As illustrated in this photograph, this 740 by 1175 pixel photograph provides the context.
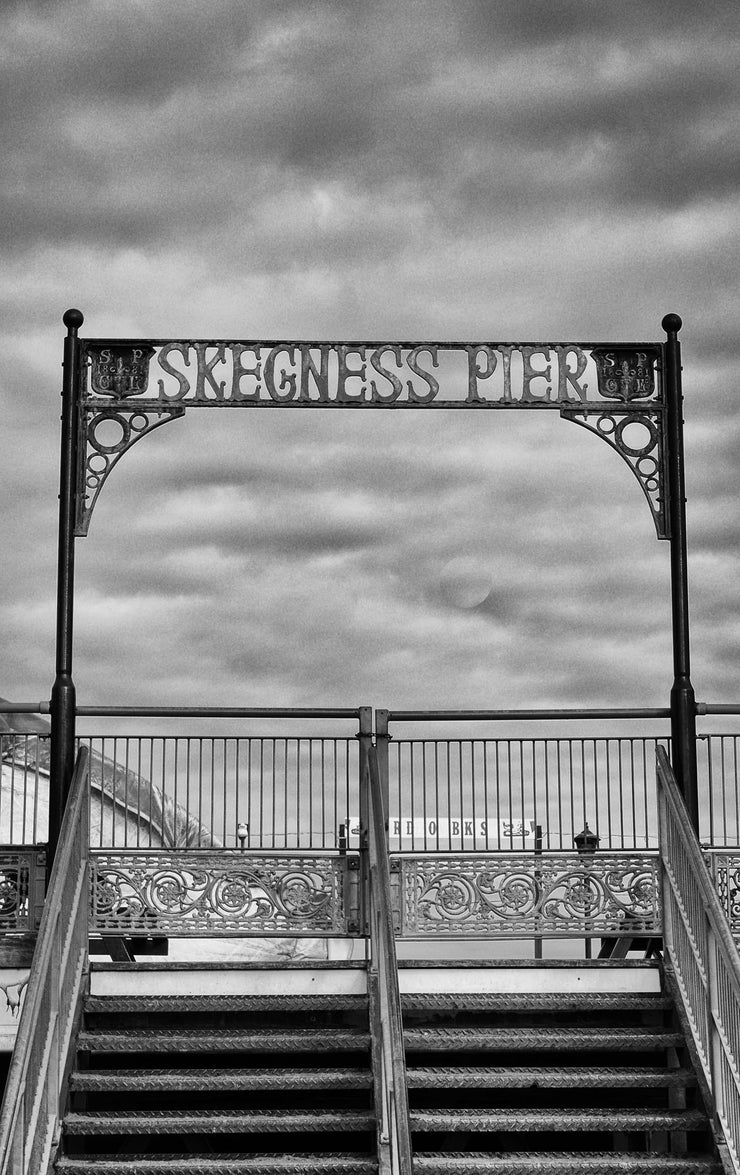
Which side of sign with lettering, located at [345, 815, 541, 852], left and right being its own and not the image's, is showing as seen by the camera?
front

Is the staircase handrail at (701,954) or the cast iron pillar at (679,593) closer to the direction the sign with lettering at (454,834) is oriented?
the staircase handrail

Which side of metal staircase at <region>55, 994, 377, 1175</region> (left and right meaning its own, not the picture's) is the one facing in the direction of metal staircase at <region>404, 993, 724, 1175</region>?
left

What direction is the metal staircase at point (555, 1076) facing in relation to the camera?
toward the camera

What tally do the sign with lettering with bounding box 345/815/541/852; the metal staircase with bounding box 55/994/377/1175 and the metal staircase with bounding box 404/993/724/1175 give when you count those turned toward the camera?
3

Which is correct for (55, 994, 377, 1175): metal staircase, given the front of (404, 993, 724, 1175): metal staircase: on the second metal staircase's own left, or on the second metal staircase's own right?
on the second metal staircase's own right

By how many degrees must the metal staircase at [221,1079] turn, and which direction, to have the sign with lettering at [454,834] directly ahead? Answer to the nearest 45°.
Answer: approximately 135° to its left

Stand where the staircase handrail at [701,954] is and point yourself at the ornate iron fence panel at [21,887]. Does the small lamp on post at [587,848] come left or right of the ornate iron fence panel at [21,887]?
right
